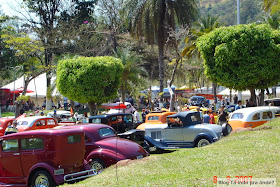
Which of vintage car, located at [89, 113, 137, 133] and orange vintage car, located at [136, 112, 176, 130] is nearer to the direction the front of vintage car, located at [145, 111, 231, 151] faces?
the vintage car

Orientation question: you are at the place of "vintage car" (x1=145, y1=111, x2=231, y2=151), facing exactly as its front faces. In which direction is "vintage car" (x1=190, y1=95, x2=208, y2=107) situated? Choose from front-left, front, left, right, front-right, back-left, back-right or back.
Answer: right

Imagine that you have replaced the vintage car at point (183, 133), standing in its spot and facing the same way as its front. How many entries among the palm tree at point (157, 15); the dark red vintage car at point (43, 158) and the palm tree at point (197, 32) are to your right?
2

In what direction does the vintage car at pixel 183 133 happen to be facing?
to the viewer's left
